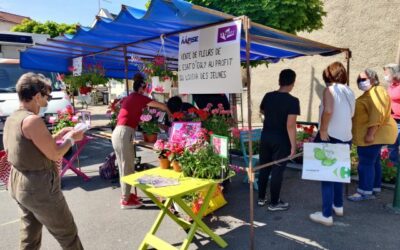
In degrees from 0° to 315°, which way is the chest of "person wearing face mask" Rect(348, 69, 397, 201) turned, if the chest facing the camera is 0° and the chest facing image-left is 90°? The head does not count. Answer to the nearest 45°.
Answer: approximately 90°
